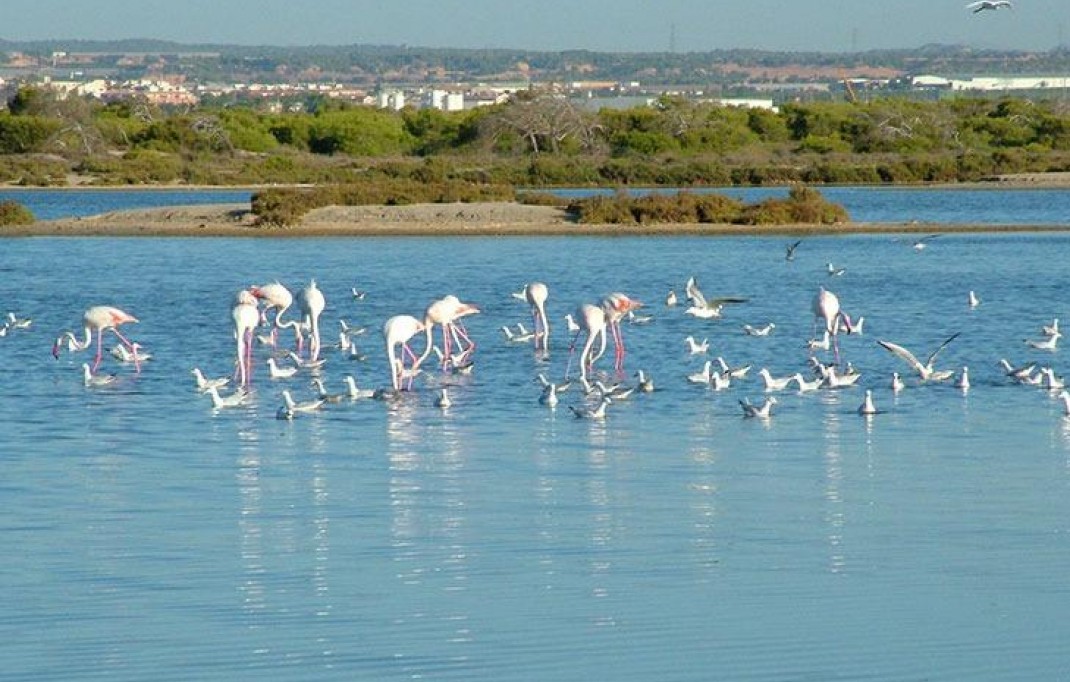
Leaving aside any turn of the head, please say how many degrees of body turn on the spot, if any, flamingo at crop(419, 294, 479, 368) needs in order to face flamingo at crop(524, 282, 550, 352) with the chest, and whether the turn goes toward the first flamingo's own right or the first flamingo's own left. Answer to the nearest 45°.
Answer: approximately 135° to the first flamingo's own right

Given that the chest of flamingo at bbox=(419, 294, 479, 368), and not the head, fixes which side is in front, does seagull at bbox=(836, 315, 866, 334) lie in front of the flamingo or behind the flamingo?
behind

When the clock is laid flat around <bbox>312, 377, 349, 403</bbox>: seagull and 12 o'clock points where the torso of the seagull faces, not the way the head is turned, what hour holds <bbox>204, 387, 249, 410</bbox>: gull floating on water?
The gull floating on water is roughly at 12 o'clock from the seagull.

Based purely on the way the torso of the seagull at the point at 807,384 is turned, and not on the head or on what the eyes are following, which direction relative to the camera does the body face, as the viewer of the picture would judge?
to the viewer's left

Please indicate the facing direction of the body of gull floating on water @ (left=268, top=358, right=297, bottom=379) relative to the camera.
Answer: to the viewer's left

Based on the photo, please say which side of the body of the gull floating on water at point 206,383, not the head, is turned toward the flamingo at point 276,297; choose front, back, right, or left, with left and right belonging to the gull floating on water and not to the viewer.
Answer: right

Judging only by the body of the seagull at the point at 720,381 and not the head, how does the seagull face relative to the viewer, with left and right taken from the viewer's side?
facing to the left of the viewer

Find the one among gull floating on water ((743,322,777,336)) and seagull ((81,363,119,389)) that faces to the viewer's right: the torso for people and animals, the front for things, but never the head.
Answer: the gull floating on water

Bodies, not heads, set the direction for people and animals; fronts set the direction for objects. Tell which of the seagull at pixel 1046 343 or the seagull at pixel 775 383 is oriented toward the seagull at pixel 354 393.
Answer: the seagull at pixel 775 383
